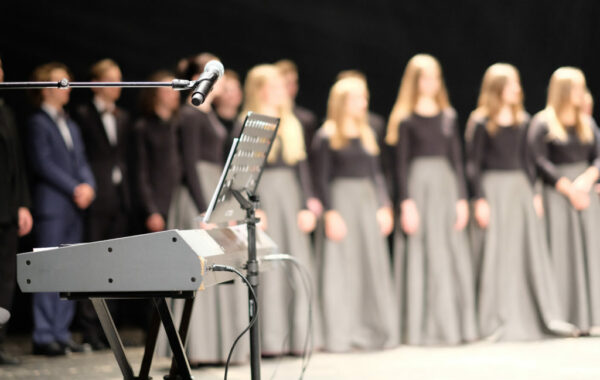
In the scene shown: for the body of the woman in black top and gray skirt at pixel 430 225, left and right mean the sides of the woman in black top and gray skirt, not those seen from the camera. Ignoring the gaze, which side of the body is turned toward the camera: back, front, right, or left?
front

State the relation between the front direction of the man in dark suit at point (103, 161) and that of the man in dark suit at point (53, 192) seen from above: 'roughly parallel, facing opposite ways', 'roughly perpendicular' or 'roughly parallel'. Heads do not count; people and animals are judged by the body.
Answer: roughly parallel

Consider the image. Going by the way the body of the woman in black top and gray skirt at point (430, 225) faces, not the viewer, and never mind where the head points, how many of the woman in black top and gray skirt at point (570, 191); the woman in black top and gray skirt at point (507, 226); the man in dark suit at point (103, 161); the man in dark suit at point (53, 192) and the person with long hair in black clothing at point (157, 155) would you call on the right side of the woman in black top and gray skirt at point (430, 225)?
3

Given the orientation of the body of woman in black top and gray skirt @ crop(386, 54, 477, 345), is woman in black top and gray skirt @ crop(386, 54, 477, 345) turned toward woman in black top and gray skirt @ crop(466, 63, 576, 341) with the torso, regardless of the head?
no

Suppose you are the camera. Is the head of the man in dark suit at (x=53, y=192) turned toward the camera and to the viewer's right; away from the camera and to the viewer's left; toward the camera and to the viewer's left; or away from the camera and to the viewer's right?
toward the camera and to the viewer's right

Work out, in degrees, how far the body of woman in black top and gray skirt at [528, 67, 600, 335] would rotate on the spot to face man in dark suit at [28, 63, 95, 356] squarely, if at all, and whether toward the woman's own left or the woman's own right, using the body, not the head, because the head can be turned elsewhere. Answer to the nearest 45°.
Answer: approximately 135° to the woman's own right

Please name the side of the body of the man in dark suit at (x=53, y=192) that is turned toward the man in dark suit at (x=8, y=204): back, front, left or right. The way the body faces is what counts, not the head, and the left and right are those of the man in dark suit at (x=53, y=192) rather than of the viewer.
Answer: right

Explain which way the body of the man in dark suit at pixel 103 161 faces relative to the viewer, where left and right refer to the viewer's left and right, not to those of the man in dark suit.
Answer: facing the viewer and to the right of the viewer

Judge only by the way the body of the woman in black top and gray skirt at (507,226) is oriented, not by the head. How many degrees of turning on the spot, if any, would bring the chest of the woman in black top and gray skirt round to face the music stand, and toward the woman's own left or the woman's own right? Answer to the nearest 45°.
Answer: approximately 45° to the woman's own right

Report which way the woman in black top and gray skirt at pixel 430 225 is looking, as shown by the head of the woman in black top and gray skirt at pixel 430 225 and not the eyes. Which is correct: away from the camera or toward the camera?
toward the camera

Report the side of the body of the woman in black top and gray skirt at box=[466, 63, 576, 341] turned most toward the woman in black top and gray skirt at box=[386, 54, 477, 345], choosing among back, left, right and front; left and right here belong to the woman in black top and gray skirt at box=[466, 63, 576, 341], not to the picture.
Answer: right

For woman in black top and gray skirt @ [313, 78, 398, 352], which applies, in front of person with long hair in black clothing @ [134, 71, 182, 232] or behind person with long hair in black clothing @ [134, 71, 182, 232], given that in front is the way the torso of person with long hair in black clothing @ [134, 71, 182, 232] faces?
in front

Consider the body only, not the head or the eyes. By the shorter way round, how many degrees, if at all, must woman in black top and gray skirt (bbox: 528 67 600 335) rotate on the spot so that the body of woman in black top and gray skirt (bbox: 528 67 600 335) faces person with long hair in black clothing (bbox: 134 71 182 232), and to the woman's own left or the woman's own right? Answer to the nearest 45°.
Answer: approximately 135° to the woman's own right

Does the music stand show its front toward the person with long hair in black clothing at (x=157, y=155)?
no
